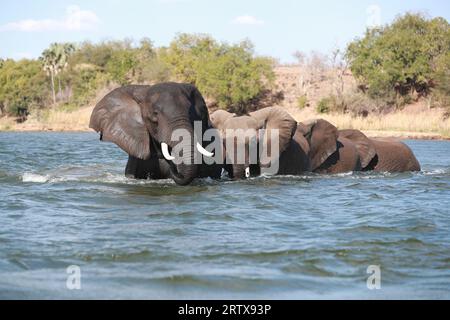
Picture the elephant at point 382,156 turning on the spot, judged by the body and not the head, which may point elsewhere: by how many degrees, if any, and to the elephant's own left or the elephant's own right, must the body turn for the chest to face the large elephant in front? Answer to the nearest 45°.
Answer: approximately 45° to the elephant's own left

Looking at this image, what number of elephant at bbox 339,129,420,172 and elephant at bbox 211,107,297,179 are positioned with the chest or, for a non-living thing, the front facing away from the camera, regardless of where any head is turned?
0

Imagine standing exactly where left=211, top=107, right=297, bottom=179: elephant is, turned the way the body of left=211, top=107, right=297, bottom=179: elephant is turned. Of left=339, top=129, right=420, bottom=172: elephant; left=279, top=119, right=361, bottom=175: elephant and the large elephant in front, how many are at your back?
2

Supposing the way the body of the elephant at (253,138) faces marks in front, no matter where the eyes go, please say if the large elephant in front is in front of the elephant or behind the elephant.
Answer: in front

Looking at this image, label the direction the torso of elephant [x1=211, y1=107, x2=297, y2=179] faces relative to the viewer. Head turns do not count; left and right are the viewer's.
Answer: facing the viewer and to the left of the viewer

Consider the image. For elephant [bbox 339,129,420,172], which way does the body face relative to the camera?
to the viewer's left

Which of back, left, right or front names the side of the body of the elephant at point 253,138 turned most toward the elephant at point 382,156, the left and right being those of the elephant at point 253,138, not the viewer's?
back

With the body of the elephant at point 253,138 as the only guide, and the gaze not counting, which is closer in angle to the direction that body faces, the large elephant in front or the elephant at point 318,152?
the large elephant in front

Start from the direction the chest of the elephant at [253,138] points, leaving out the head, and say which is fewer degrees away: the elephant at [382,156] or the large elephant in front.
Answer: the large elephant in front

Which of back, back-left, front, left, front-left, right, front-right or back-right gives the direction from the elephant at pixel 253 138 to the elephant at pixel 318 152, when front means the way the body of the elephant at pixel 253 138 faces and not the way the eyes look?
back

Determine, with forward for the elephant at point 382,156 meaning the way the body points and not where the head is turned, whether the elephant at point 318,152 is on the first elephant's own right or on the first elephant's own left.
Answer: on the first elephant's own left
